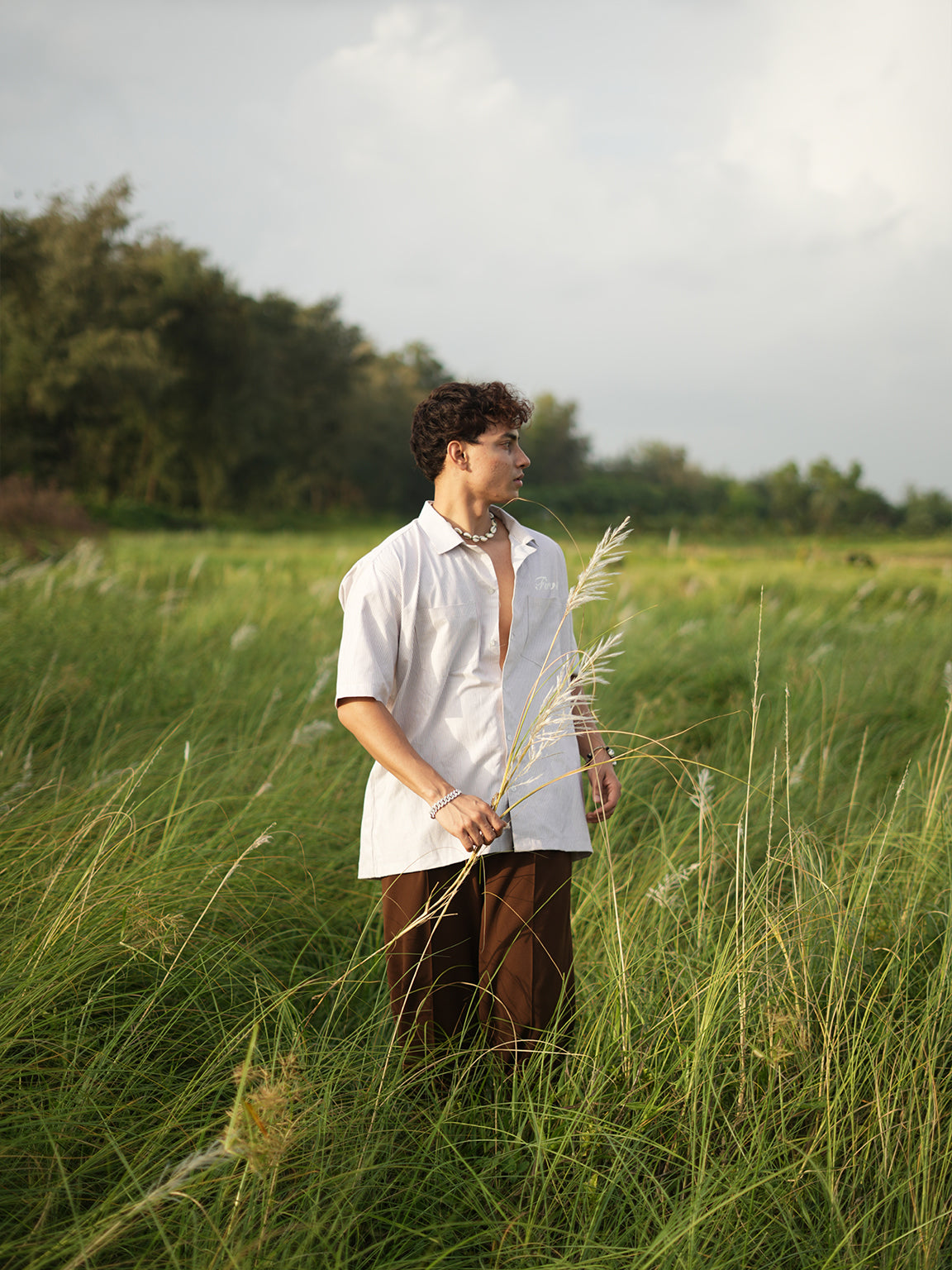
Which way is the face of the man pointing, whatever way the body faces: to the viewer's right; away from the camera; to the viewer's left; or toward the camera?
to the viewer's right

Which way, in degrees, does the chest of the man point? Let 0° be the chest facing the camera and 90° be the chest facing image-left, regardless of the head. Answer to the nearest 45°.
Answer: approximately 315°

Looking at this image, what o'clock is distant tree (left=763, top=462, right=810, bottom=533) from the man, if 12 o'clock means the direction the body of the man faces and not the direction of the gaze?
The distant tree is roughly at 8 o'clock from the man.

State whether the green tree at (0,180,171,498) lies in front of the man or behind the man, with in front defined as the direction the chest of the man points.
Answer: behind

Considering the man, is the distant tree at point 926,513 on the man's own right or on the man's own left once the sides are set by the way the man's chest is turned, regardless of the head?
on the man's own left
